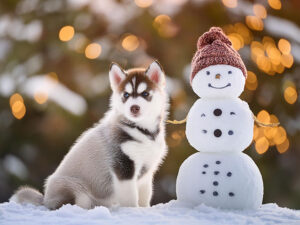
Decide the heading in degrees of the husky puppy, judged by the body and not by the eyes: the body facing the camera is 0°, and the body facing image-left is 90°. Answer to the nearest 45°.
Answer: approximately 315°

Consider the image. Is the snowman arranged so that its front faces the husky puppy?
no

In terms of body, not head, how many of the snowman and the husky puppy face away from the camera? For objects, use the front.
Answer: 0

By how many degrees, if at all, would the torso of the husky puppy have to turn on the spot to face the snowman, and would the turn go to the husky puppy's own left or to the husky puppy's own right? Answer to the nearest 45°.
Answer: approximately 45° to the husky puppy's own left

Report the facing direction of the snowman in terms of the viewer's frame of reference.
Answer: facing the viewer
